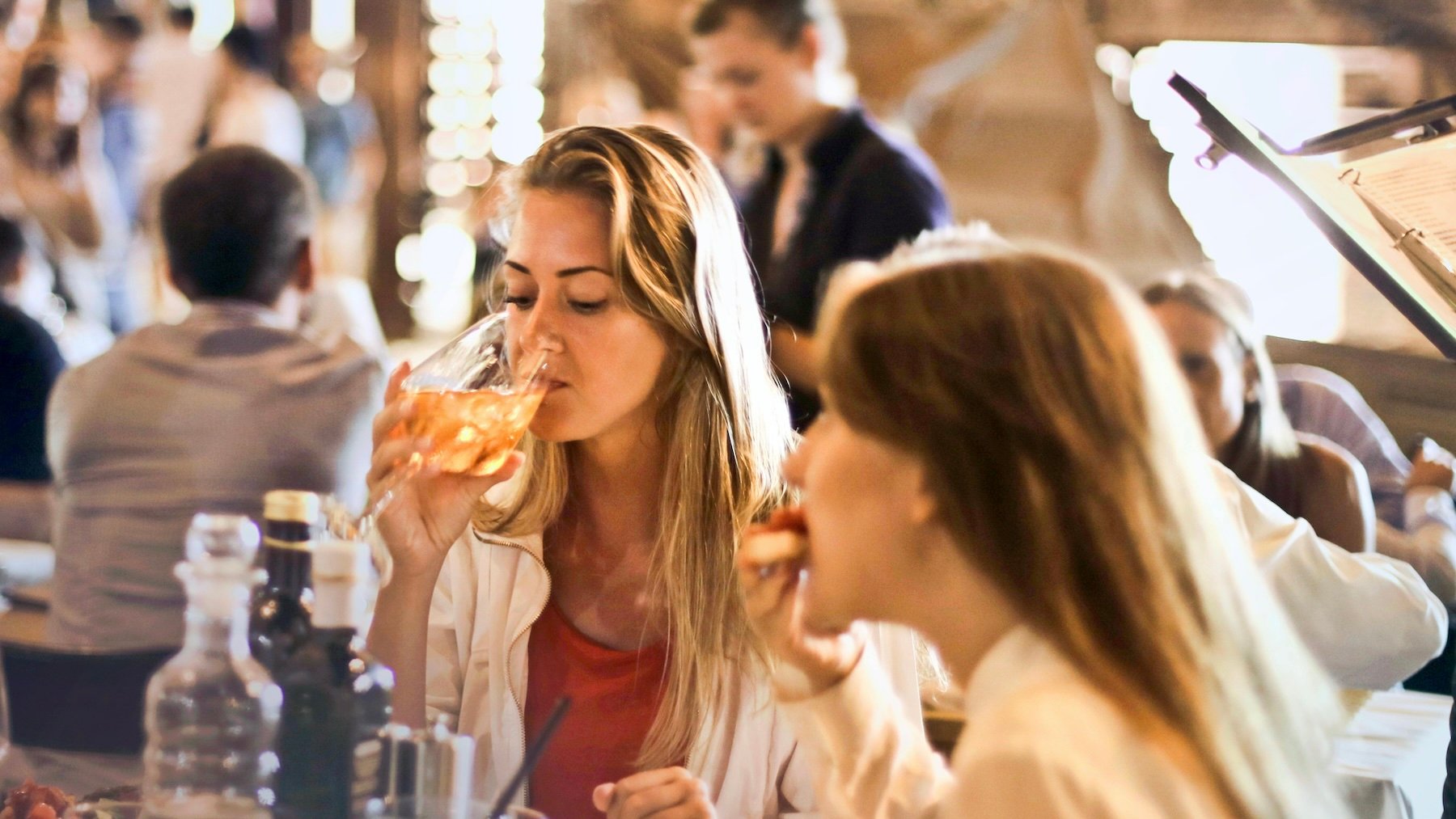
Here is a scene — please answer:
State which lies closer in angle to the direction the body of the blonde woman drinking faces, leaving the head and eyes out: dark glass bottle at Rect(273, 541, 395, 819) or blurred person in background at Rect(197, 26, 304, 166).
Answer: the dark glass bottle

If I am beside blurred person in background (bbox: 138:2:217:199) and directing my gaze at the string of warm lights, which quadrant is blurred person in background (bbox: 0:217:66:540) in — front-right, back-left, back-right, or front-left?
back-right

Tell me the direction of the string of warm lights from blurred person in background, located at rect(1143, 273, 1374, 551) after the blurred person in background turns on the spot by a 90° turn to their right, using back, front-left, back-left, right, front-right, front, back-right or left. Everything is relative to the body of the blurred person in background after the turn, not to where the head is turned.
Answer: front

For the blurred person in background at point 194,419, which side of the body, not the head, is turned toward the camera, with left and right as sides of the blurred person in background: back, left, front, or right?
back

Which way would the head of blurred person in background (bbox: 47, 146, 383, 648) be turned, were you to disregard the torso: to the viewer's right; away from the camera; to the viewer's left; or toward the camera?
away from the camera

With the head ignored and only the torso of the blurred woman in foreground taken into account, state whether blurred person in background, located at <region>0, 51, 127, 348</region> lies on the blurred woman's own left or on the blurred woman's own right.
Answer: on the blurred woman's own right

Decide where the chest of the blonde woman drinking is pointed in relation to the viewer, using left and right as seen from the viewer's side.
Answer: facing the viewer and to the left of the viewer

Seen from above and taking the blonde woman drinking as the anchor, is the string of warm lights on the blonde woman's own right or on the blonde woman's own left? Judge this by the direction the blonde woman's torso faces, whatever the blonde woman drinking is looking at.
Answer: on the blonde woman's own right

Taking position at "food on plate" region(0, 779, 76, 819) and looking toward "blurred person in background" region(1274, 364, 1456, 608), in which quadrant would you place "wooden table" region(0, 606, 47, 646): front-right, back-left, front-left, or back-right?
front-left
